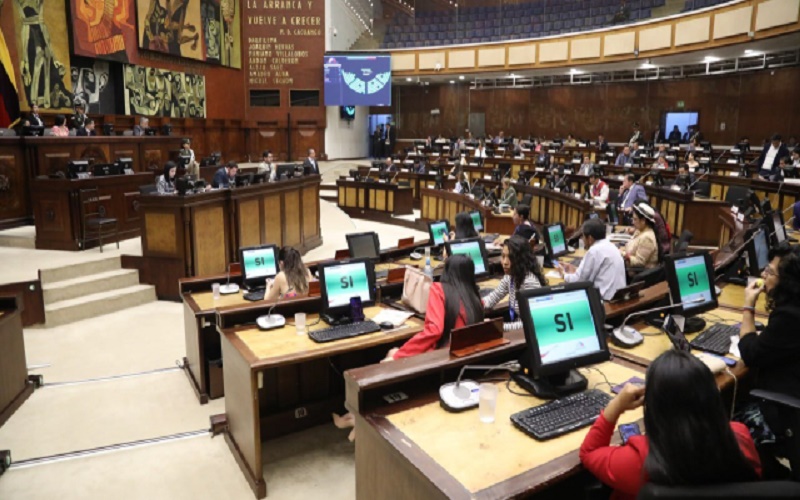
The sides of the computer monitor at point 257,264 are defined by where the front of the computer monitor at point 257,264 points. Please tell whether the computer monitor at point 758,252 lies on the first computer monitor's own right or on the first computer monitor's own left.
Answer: on the first computer monitor's own left

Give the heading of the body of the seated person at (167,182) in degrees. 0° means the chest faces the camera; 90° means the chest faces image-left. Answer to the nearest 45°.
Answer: approximately 315°

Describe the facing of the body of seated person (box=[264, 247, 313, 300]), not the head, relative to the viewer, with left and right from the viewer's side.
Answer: facing away from the viewer and to the left of the viewer

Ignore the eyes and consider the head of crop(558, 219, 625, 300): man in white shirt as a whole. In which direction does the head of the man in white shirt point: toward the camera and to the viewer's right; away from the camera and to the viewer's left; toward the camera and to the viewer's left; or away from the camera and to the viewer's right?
away from the camera and to the viewer's left

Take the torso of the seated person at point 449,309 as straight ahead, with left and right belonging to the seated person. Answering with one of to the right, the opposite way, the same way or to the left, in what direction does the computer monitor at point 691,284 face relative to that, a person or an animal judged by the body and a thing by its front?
the opposite way

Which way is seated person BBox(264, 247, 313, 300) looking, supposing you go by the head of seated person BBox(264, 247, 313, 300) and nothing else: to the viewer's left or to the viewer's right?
to the viewer's left

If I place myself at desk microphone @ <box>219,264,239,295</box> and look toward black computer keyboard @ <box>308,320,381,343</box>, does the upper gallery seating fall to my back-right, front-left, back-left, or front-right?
back-left

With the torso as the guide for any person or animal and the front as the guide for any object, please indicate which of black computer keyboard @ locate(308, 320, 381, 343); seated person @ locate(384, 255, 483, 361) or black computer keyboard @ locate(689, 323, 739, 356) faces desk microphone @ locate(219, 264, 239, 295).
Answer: the seated person

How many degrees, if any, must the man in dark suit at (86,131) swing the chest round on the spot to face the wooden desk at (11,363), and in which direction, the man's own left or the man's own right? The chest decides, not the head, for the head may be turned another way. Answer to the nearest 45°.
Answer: approximately 45° to the man's own right

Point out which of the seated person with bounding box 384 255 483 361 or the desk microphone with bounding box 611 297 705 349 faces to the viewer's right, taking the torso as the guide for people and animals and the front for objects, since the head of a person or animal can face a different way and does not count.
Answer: the desk microphone

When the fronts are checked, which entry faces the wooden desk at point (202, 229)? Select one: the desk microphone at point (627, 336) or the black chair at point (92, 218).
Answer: the black chair

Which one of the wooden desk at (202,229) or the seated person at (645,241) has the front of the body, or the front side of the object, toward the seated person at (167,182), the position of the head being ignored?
the seated person at (645,241)
